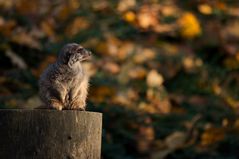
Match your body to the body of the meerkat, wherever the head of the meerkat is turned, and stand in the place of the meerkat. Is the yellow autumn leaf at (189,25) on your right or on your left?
on your left

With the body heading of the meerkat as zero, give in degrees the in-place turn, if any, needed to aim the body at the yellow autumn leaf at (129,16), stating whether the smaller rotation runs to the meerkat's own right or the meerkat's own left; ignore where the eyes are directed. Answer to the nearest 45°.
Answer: approximately 135° to the meerkat's own left

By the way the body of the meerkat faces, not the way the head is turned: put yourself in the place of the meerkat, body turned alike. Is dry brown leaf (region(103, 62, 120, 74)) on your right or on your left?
on your left

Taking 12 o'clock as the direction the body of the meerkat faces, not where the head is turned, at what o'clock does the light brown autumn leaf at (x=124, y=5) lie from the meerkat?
The light brown autumn leaf is roughly at 8 o'clock from the meerkat.

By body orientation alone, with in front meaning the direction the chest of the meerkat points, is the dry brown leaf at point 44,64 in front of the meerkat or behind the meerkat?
behind

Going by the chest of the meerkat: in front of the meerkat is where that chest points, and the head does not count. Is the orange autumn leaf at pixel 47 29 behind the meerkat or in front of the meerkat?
behind

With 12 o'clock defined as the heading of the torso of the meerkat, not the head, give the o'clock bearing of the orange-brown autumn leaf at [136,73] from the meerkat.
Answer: The orange-brown autumn leaf is roughly at 8 o'clock from the meerkat.

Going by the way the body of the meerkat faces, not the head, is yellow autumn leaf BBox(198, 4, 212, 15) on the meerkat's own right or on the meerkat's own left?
on the meerkat's own left

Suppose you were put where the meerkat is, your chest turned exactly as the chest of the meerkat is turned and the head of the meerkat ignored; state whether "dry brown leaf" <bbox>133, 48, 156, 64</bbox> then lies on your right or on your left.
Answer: on your left

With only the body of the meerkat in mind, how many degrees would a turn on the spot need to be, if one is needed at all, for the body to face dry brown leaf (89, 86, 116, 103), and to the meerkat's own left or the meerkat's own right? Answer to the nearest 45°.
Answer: approximately 135° to the meerkat's own left

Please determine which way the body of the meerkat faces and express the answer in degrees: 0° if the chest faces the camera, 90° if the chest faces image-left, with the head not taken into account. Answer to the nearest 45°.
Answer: approximately 315°

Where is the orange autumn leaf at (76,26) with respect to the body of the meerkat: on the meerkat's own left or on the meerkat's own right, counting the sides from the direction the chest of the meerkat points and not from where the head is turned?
on the meerkat's own left
